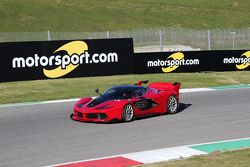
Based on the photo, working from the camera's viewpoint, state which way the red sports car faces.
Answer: facing the viewer and to the left of the viewer

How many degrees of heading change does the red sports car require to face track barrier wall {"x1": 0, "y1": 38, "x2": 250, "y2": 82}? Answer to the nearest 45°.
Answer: approximately 135° to its right

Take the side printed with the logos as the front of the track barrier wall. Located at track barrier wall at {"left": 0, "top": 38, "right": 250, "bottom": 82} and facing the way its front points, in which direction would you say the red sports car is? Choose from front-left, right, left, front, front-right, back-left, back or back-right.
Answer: front

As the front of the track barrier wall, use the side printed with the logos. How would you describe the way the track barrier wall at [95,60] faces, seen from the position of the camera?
facing the viewer

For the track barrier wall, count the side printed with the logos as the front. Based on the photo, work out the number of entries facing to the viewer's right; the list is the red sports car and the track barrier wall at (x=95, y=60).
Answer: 0
